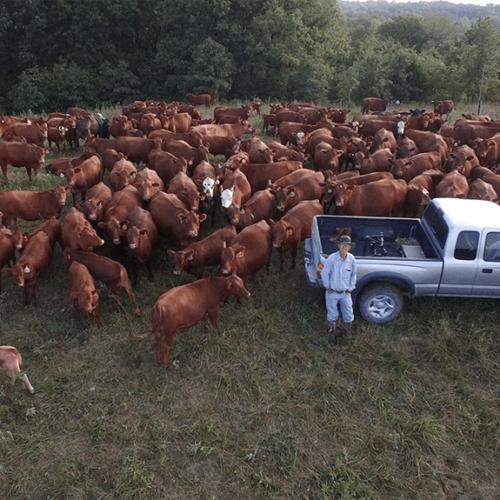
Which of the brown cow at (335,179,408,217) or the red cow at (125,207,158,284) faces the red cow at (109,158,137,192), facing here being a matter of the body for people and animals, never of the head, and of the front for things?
the brown cow

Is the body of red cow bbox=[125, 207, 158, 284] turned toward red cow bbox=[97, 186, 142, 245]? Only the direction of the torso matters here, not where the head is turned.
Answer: no

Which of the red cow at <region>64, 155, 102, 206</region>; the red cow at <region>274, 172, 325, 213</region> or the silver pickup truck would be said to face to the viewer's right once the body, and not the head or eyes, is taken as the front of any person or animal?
the silver pickup truck

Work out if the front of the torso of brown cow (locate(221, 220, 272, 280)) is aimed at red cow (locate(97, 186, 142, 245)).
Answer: no

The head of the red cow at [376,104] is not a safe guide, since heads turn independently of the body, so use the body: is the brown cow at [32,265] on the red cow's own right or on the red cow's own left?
on the red cow's own right

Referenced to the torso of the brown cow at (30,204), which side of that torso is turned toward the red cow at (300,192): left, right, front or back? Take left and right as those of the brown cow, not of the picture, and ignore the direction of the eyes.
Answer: front

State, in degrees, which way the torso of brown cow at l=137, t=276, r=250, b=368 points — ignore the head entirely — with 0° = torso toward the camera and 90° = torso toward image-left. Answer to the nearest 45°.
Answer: approximately 225°

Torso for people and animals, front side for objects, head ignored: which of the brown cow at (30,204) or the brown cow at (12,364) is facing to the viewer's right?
the brown cow at (30,204)

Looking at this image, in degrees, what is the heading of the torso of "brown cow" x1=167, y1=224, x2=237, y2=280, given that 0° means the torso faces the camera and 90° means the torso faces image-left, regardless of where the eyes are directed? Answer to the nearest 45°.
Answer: approximately 45°

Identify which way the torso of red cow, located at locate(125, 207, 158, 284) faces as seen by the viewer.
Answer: toward the camera

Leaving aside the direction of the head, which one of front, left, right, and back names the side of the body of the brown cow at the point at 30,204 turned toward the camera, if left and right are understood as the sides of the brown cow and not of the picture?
right

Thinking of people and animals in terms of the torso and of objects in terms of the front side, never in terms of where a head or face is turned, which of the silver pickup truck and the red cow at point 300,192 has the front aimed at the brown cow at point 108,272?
the red cow

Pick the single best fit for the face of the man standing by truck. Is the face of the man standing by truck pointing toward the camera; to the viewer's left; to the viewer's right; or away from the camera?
toward the camera

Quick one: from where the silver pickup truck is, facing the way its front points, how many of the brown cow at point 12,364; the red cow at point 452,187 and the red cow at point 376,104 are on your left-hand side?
2

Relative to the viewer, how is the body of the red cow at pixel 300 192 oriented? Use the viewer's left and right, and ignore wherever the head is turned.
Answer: facing the viewer and to the left of the viewer

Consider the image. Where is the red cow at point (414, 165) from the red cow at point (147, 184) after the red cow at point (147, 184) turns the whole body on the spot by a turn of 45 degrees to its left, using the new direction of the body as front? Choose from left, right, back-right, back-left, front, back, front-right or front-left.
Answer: front-left
